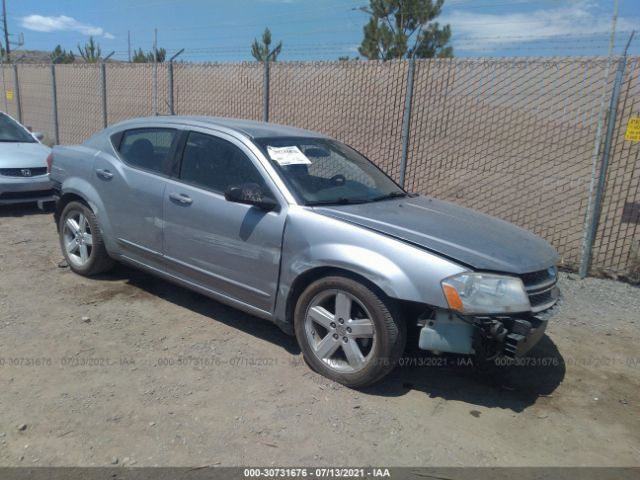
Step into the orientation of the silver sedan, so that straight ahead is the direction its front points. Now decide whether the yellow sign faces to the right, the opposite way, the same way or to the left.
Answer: to the right

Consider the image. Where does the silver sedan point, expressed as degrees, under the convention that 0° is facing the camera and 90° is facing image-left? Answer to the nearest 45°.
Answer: approximately 315°

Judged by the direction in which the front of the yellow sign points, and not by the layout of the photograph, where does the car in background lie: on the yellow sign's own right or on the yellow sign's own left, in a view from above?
on the yellow sign's own right

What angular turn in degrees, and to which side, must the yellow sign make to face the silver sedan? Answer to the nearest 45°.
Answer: approximately 45° to its right

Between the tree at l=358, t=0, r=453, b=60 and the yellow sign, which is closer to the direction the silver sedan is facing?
the yellow sign

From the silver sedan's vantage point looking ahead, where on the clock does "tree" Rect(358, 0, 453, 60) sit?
The tree is roughly at 8 o'clock from the silver sedan.

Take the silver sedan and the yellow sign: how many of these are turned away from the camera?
0

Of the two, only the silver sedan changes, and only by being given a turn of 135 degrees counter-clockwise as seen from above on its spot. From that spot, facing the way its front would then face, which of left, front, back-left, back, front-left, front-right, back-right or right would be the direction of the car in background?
front-left
